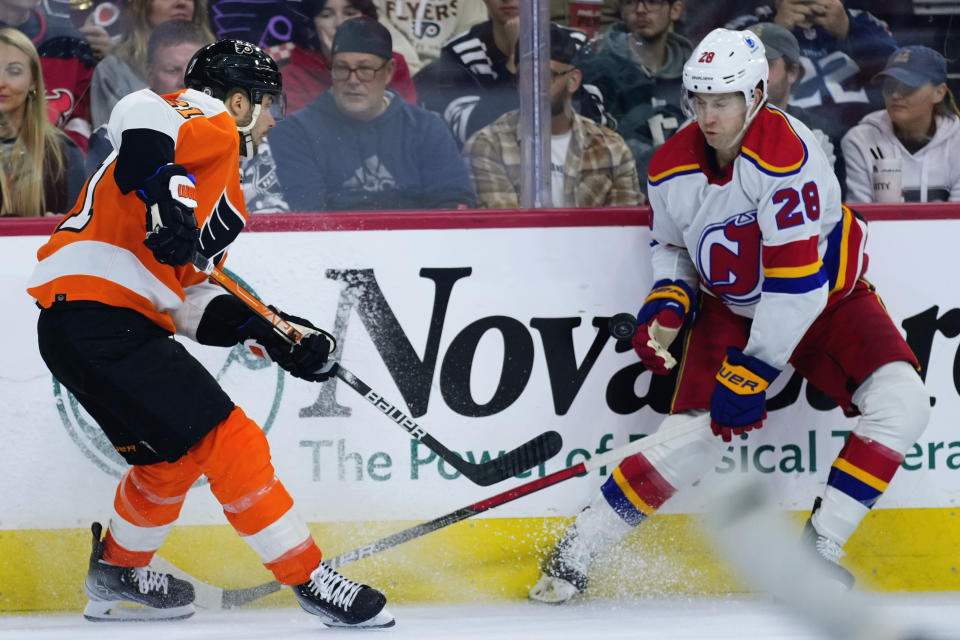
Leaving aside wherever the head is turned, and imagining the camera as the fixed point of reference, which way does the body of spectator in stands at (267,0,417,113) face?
toward the camera

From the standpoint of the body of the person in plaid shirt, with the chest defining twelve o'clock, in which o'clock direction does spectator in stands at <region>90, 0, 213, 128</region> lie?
The spectator in stands is roughly at 3 o'clock from the person in plaid shirt.

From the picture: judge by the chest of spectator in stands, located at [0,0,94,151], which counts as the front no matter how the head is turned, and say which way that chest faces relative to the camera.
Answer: toward the camera

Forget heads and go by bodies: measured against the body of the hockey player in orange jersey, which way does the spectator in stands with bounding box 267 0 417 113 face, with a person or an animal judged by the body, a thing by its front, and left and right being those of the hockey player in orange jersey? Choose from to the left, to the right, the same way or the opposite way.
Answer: to the right

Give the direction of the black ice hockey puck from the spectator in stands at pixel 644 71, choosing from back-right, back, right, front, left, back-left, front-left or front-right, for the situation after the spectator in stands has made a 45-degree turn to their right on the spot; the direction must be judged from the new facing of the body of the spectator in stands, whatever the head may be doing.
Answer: front-left

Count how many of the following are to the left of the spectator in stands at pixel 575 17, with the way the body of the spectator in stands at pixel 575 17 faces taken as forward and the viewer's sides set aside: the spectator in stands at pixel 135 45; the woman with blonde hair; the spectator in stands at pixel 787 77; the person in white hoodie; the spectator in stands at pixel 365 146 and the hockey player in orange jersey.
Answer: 2

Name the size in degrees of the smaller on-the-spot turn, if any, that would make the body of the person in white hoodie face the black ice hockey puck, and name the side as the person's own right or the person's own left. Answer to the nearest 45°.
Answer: approximately 45° to the person's own right

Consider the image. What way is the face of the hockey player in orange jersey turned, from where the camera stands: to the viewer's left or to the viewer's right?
to the viewer's right

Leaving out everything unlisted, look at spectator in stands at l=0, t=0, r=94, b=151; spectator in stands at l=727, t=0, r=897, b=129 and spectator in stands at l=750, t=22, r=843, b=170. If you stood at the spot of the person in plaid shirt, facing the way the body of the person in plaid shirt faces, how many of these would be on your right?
1

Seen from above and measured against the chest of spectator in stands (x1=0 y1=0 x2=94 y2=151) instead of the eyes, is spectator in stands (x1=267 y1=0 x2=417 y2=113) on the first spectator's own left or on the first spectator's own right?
on the first spectator's own left

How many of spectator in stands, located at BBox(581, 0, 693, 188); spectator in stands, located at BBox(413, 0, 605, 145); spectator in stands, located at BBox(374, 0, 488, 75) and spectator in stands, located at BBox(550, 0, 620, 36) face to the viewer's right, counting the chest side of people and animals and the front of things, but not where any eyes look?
0

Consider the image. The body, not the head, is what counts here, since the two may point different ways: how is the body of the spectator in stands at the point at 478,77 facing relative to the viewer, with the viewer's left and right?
facing the viewer

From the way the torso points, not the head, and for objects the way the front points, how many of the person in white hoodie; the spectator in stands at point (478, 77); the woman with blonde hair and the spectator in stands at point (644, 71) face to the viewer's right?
0

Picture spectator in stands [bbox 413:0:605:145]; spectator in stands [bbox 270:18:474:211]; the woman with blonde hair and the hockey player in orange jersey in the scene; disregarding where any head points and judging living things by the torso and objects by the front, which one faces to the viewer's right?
the hockey player in orange jersey

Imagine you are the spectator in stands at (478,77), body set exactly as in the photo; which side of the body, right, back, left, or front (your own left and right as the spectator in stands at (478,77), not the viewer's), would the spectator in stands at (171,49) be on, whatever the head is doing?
right
